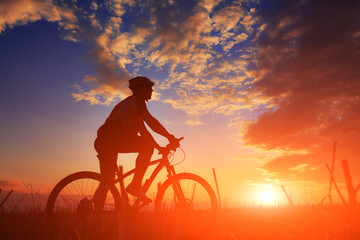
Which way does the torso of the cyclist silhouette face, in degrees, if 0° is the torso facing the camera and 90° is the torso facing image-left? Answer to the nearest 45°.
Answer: approximately 270°
